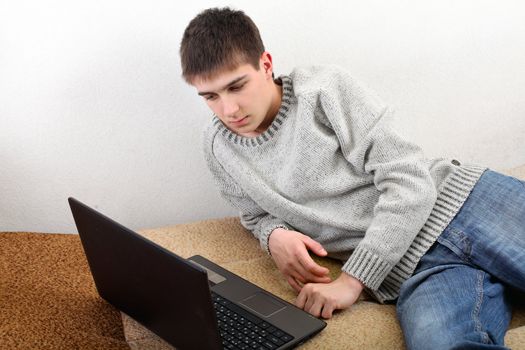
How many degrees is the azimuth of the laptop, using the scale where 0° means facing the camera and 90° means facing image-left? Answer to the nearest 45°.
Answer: approximately 225°
